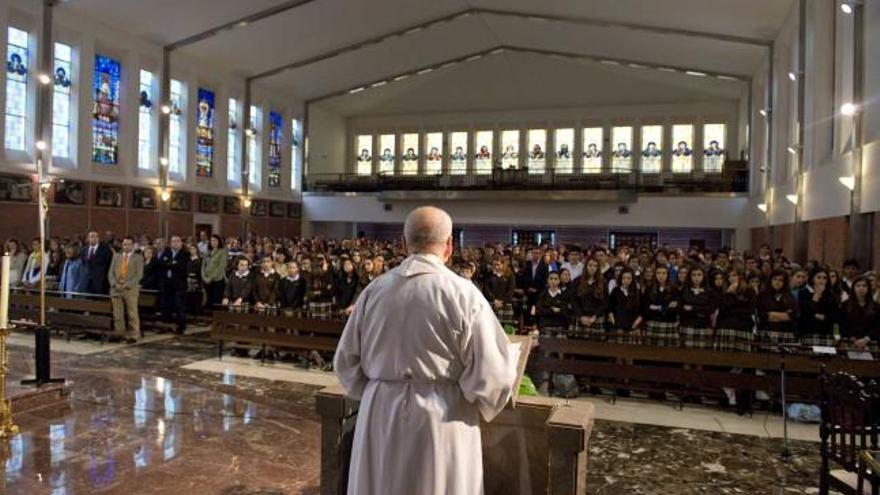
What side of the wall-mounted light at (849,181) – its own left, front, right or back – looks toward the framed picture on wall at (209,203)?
front

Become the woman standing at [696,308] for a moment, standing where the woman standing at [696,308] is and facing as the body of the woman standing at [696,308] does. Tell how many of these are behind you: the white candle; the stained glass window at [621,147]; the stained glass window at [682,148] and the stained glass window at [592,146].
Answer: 3

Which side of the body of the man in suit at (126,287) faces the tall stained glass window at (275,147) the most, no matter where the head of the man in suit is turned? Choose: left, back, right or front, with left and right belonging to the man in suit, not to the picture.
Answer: back

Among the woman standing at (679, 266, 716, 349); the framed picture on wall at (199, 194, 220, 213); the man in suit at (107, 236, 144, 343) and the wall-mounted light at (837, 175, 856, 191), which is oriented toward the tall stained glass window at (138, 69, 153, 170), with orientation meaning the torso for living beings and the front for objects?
the wall-mounted light

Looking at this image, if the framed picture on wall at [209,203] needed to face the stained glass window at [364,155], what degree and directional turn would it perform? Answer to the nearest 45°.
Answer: approximately 90° to its left

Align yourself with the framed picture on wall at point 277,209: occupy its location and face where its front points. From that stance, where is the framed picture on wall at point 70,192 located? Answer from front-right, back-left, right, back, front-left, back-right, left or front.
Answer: right

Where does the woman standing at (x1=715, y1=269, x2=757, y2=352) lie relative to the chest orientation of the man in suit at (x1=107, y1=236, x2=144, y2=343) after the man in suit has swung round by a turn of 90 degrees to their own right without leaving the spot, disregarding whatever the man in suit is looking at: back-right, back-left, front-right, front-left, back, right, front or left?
back-left

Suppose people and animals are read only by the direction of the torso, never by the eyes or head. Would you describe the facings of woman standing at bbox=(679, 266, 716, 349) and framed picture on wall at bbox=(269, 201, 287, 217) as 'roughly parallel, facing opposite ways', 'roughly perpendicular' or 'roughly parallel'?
roughly perpendicular

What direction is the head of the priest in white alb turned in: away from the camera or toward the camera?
away from the camera

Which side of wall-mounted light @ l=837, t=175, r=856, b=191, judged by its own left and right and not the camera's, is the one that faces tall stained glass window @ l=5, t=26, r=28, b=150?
front

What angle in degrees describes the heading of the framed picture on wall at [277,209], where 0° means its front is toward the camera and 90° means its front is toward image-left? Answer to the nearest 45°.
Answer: approximately 315°

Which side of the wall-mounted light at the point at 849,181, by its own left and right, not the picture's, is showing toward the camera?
left

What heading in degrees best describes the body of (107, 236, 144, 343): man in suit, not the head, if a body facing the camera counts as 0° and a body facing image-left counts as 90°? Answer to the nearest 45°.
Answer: approximately 0°

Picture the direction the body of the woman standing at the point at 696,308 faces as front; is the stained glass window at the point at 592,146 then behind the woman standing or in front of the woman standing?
behind

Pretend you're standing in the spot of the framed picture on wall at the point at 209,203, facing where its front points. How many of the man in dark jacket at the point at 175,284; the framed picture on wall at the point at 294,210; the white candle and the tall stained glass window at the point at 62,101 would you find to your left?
1

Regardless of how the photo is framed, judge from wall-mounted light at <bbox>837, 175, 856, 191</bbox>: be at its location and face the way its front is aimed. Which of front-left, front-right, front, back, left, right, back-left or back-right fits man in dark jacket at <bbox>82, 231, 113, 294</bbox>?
front-left

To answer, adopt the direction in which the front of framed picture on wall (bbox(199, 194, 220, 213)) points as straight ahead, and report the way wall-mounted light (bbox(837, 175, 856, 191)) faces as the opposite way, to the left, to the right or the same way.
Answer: the opposite way

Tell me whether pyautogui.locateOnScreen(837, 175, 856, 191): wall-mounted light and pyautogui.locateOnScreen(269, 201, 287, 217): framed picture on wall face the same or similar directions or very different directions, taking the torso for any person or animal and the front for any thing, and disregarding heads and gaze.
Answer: very different directions

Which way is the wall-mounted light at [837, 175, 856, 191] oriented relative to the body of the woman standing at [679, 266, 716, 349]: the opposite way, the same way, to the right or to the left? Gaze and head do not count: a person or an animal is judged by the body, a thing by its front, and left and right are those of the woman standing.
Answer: to the right
